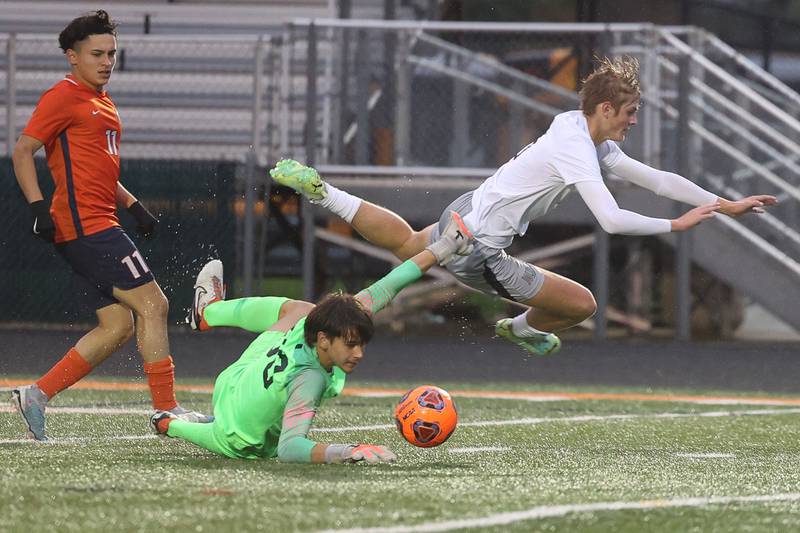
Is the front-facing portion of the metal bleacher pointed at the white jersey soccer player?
yes

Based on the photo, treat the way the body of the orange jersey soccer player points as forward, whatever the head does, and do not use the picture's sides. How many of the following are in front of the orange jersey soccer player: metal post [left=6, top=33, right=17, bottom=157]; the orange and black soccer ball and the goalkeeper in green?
2

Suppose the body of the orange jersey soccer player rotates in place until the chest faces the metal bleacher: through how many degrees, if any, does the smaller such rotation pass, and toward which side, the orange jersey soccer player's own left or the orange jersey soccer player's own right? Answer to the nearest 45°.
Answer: approximately 90° to the orange jersey soccer player's own left

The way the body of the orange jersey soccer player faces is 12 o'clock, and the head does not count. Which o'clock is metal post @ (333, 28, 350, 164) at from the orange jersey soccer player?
The metal post is roughly at 8 o'clock from the orange jersey soccer player.

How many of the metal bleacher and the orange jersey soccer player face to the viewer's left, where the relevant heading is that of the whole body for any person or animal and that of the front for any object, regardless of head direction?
0

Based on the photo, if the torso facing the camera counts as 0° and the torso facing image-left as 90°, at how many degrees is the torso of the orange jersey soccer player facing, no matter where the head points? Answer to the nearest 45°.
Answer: approximately 315°

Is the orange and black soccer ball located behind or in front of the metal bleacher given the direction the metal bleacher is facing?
in front

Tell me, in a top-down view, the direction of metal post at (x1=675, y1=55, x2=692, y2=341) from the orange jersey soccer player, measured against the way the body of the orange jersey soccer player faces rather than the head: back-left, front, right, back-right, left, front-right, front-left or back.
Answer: left

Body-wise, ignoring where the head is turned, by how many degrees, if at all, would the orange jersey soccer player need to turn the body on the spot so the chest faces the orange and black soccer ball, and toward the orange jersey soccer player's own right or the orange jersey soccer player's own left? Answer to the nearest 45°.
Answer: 0° — they already face it

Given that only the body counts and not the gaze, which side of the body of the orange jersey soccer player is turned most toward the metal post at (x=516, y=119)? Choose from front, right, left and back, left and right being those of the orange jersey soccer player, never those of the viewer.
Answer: left

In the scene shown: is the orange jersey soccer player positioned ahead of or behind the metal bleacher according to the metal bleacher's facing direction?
ahead

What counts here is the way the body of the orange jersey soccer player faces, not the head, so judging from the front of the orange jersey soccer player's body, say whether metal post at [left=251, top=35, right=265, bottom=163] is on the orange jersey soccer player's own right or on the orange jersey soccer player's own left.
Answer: on the orange jersey soccer player's own left

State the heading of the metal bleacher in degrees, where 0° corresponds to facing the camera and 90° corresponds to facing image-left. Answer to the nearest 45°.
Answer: approximately 0°
